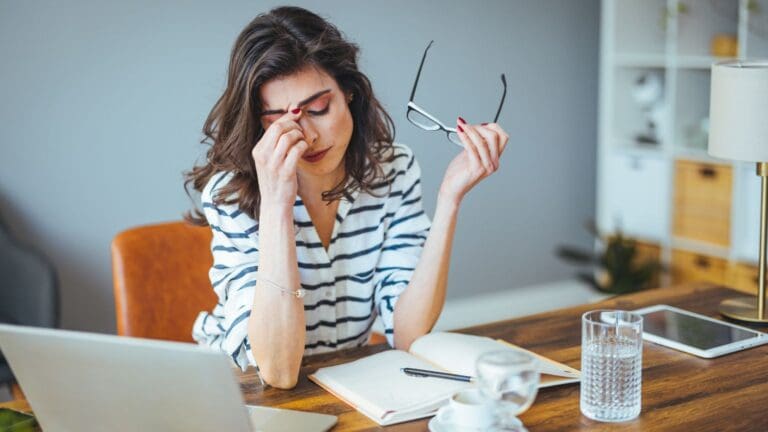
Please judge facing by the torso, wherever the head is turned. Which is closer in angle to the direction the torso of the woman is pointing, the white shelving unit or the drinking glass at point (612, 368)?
the drinking glass

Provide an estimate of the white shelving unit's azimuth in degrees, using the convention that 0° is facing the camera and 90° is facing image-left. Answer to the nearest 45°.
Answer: approximately 45°

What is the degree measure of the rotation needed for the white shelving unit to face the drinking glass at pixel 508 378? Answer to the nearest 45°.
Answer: approximately 45° to its left

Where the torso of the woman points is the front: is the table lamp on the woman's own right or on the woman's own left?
on the woman's own left

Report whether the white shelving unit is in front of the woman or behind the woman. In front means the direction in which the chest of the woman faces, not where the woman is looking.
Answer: behind

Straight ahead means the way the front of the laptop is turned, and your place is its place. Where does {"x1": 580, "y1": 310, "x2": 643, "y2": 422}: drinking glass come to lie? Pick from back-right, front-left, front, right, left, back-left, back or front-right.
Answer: front-right

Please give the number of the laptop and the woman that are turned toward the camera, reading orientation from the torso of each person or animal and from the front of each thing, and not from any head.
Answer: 1

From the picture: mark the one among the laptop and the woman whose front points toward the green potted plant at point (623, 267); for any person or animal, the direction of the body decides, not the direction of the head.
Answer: the laptop

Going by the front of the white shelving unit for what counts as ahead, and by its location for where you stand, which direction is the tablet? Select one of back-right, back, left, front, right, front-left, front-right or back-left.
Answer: front-left

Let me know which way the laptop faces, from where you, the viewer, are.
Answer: facing away from the viewer and to the right of the viewer
